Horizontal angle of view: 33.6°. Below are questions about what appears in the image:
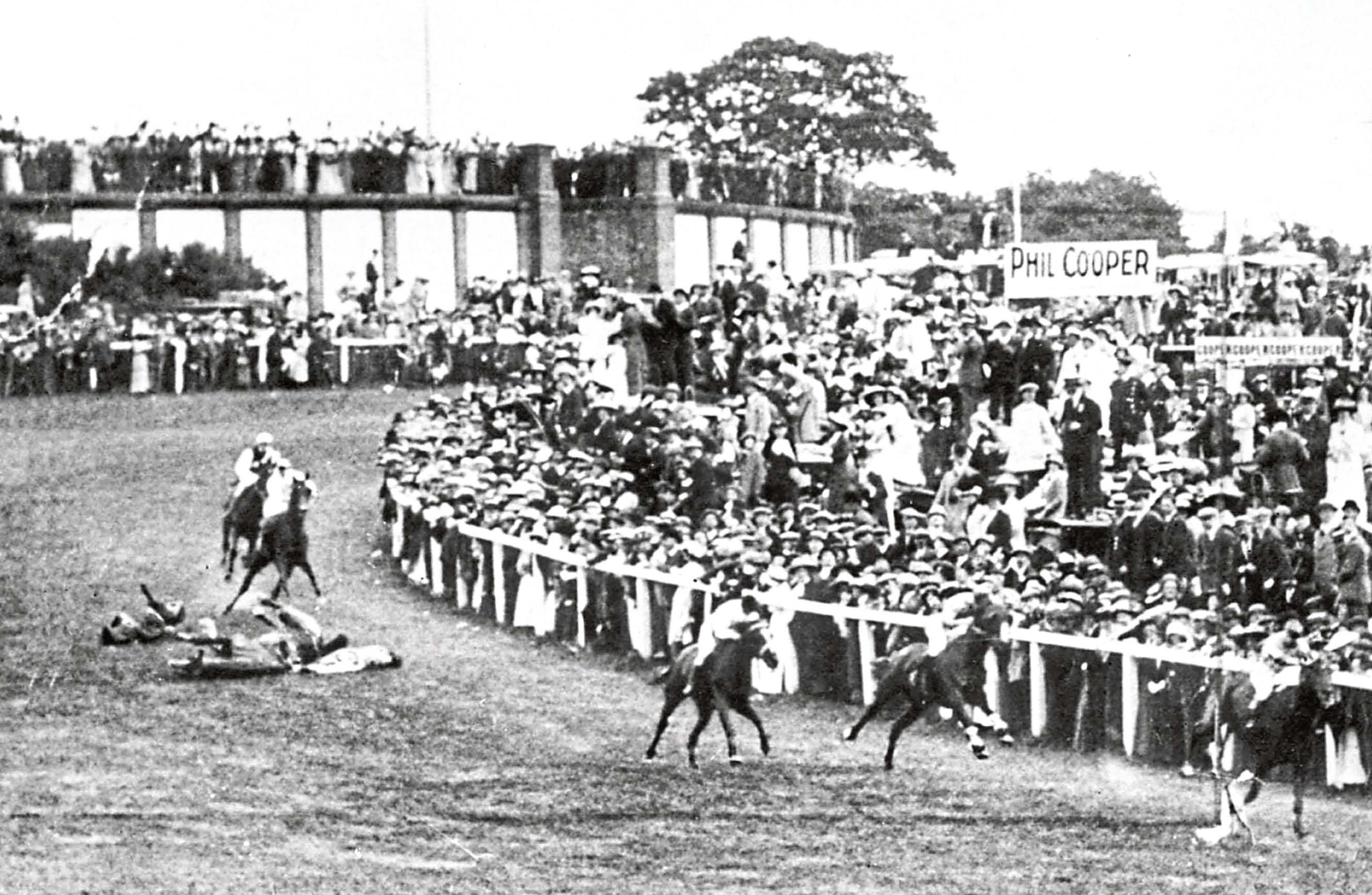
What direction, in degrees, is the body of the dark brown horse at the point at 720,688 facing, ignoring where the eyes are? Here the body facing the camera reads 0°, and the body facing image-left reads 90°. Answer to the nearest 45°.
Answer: approximately 315°

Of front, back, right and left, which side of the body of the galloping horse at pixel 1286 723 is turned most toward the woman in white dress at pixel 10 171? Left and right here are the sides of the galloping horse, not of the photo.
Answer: back

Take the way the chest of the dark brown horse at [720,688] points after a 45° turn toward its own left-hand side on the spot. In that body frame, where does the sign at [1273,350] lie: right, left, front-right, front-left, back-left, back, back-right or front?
front-left

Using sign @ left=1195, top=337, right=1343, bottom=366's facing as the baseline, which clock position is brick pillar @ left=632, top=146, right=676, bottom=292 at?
The brick pillar is roughly at 5 o'clock from the sign.

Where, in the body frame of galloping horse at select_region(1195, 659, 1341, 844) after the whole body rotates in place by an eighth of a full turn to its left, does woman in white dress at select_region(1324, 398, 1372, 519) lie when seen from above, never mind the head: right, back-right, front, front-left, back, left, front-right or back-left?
left

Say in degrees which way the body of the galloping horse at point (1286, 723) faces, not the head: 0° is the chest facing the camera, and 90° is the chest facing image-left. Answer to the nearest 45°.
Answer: approximately 315°

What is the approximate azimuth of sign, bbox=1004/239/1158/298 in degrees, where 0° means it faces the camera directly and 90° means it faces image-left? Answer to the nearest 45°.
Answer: approximately 0°

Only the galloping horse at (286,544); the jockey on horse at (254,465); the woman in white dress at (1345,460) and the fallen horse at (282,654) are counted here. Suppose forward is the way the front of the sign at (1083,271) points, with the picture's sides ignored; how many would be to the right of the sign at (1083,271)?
3

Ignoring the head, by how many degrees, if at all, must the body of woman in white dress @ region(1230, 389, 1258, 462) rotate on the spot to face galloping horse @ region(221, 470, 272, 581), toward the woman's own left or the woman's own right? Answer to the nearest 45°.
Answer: approximately 90° to the woman's own right

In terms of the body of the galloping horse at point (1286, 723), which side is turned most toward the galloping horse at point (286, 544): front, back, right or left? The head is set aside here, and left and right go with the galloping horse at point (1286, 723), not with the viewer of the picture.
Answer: back

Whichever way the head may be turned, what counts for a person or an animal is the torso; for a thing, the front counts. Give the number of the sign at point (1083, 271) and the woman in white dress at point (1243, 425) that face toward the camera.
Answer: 2

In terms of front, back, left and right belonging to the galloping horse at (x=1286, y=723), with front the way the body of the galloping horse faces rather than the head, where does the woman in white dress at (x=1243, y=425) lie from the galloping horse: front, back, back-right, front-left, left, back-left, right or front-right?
back-left

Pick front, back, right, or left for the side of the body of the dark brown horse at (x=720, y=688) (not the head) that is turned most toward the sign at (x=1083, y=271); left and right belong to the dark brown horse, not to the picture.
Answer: left
